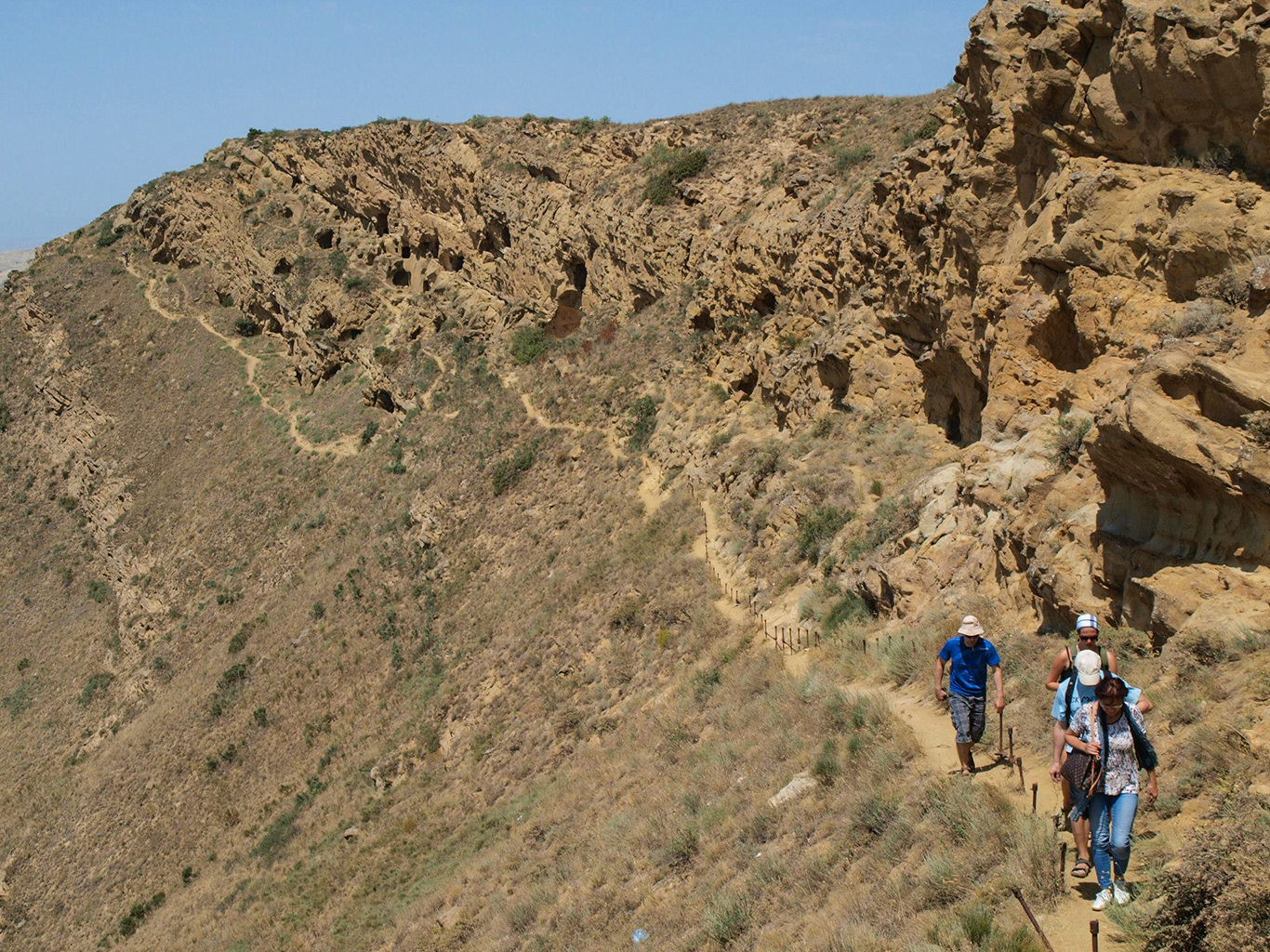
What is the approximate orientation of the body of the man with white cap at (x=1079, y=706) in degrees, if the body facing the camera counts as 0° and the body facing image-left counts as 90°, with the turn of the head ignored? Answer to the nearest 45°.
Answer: approximately 0°

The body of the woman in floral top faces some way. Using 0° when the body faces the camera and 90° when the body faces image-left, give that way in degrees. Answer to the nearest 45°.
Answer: approximately 0°

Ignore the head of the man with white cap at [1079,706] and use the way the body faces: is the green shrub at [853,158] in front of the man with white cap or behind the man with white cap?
behind

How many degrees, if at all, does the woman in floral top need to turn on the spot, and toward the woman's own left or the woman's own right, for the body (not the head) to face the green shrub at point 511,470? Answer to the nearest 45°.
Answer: approximately 135° to the woman's own right

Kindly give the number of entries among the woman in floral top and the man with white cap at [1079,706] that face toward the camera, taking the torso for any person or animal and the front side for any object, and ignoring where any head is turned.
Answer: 2

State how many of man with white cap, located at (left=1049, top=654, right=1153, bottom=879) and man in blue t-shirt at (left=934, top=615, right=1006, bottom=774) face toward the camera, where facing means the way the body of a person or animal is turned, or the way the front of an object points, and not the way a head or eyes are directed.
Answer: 2

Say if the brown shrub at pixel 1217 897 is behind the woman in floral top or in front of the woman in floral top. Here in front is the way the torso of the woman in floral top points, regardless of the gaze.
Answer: in front
